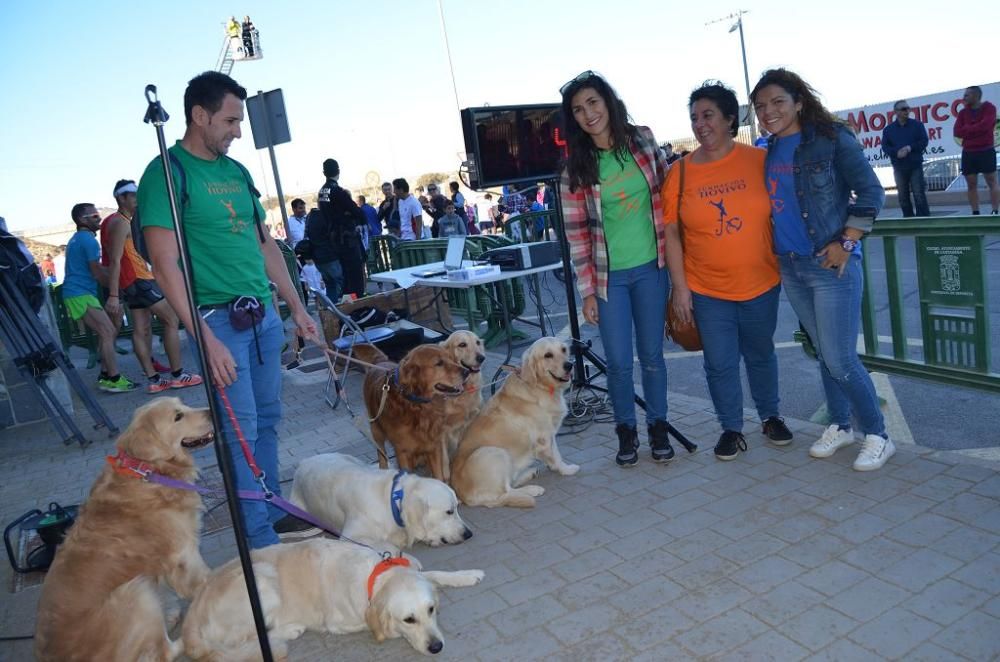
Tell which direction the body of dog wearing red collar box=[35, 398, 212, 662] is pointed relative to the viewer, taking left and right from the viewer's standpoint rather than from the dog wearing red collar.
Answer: facing to the right of the viewer

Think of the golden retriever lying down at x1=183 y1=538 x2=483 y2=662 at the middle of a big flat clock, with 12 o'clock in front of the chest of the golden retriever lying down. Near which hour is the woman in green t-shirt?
The woman in green t-shirt is roughly at 11 o'clock from the golden retriever lying down.

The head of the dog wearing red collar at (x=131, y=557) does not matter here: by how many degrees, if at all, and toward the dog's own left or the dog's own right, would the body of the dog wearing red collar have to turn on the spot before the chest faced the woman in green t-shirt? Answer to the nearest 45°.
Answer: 0° — it already faces them

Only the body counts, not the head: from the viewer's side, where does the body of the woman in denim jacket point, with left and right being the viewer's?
facing the viewer and to the left of the viewer

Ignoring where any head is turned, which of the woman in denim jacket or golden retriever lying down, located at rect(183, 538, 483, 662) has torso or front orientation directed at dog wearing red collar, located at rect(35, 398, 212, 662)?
the woman in denim jacket

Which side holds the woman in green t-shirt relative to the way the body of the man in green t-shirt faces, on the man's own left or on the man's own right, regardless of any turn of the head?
on the man's own left

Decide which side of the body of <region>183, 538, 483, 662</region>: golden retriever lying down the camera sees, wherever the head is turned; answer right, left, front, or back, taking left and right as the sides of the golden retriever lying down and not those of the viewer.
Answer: right

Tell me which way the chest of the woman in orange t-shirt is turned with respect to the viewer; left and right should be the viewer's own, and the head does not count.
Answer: facing the viewer

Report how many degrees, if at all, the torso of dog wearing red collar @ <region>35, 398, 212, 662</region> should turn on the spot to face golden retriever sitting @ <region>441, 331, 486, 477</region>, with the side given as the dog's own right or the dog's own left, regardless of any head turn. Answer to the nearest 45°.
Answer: approximately 45° to the dog's own left

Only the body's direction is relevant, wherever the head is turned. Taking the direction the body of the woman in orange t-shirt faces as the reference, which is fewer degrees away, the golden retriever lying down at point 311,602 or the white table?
the golden retriever lying down
